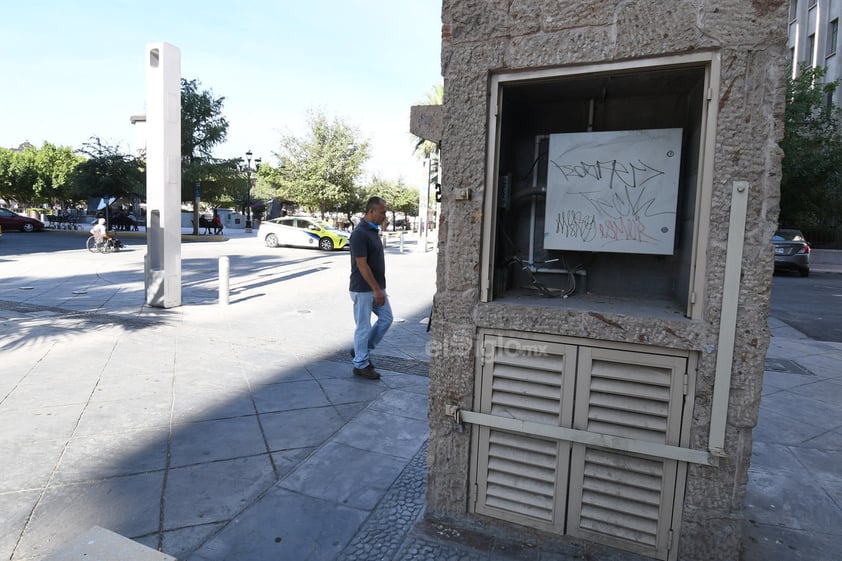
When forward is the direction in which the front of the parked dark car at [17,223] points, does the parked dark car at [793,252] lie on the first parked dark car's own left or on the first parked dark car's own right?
on the first parked dark car's own right

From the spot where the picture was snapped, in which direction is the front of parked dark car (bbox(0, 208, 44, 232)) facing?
facing to the right of the viewer

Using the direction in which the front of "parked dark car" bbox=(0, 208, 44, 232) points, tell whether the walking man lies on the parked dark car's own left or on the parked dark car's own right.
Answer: on the parked dark car's own right

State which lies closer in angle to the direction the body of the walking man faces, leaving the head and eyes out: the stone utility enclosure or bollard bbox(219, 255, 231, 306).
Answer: the stone utility enclosure

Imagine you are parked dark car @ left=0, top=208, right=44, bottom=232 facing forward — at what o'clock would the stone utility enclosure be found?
The stone utility enclosure is roughly at 3 o'clock from the parked dark car.

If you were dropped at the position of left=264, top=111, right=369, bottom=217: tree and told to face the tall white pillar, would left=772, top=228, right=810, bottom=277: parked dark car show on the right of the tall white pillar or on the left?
left
